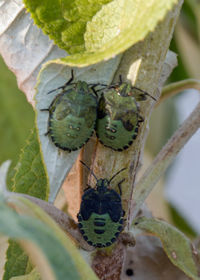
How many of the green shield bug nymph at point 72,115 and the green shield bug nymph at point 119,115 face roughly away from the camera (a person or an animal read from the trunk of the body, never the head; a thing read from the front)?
2

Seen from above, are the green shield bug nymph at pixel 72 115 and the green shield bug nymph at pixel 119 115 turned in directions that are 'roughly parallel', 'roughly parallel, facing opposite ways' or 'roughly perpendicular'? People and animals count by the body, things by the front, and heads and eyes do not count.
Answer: roughly parallel

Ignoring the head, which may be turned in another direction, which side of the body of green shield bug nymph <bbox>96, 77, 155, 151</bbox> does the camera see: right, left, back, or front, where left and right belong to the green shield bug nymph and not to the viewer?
back

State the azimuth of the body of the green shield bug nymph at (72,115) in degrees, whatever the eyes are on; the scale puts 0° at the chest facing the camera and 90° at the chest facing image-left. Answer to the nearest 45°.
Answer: approximately 180°

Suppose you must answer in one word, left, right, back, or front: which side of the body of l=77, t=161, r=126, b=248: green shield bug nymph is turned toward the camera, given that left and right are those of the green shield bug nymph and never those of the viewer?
back

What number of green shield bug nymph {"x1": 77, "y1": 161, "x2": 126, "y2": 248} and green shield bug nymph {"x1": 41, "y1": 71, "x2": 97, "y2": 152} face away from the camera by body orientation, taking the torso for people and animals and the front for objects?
2

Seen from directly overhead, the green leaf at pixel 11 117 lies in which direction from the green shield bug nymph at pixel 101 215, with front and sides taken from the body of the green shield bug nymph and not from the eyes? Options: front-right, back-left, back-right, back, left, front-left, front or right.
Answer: front
